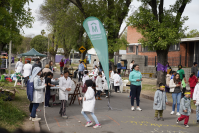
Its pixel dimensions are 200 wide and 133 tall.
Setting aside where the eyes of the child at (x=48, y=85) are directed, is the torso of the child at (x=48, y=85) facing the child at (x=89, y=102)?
no

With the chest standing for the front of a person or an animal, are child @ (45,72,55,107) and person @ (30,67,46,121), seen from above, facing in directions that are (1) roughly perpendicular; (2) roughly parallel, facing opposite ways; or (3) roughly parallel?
roughly parallel

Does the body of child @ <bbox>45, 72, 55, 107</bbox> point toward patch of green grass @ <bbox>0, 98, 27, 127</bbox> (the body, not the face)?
no

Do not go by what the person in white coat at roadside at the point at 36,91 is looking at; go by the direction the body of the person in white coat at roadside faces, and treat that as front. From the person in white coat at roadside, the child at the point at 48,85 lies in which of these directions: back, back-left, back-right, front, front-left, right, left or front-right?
left

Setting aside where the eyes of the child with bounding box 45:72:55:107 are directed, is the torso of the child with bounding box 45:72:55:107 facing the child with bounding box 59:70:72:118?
no

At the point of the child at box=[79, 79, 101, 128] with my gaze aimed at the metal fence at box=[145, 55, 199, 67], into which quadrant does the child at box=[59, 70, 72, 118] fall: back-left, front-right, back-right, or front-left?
front-left
